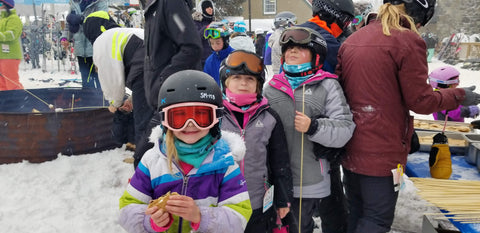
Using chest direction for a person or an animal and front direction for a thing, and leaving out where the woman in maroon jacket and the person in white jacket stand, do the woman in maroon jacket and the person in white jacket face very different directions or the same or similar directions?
very different directions

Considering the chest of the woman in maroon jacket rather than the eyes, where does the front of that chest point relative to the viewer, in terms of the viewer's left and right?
facing away from the viewer and to the right of the viewer

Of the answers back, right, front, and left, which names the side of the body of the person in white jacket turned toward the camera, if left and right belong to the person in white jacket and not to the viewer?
left

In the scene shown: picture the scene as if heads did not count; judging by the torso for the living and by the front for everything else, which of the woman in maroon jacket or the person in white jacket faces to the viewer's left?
the person in white jacket

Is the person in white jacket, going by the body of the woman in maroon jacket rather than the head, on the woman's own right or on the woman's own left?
on the woman's own left

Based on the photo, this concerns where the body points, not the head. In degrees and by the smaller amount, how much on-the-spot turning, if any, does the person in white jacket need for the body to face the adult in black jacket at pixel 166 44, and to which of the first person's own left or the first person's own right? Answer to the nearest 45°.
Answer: approximately 135° to the first person's own left

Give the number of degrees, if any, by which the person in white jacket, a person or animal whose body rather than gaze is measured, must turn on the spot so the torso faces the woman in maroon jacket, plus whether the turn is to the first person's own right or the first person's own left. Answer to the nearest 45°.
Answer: approximately 135° to the first person's own left

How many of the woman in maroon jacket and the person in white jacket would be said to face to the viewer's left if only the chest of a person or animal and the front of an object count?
1
